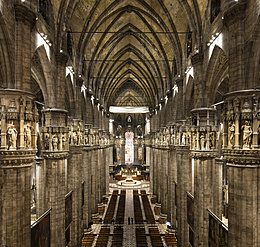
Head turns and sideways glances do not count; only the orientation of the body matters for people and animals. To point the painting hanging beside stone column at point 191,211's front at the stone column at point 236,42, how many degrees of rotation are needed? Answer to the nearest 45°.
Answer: approximately 90° to its left

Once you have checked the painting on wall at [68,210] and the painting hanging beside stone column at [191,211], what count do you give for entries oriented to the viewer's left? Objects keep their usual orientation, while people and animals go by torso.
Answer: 1

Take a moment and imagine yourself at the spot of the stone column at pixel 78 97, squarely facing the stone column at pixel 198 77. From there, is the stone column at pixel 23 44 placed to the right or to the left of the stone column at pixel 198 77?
right

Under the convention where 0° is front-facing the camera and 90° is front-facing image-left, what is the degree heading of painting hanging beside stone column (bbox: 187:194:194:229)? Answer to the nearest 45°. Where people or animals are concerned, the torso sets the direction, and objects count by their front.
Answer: approximately 90°

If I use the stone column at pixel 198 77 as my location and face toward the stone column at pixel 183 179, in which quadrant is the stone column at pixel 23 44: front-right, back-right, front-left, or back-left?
back-left

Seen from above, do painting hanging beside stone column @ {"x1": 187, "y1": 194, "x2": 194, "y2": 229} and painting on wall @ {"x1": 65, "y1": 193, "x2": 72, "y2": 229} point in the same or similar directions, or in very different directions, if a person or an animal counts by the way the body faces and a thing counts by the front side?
very different directions

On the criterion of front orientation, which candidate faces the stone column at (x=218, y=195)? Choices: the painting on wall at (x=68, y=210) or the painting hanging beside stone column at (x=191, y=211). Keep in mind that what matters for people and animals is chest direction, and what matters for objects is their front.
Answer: the painting on wall at (x=68, y=210)

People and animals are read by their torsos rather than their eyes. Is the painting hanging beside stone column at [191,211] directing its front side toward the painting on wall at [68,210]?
yes

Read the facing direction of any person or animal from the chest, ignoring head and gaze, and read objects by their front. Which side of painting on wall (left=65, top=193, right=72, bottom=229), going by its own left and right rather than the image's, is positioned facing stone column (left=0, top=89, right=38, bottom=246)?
right

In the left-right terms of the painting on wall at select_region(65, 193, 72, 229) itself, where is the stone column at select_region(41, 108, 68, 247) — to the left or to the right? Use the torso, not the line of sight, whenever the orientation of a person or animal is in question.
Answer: on its right

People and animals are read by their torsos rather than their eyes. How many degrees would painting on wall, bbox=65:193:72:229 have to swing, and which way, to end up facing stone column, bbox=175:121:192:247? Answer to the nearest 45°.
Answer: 0° — it already faces it

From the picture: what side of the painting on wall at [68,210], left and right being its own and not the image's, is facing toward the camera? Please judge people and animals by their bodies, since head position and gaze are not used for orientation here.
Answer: right
